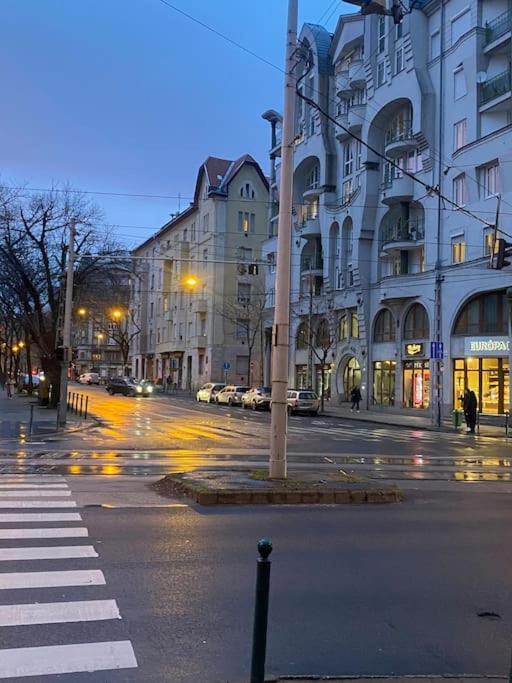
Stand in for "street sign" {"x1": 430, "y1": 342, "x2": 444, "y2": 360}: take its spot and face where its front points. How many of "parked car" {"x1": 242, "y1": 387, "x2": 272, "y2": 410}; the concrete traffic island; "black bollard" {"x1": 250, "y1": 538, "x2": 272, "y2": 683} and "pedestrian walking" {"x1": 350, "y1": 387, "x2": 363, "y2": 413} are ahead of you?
2

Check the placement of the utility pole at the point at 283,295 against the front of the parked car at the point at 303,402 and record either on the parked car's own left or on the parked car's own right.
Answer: on the parked car's own left

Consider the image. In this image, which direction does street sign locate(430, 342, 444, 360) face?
toward the camera

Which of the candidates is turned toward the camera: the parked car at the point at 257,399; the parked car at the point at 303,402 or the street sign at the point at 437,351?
the street sign

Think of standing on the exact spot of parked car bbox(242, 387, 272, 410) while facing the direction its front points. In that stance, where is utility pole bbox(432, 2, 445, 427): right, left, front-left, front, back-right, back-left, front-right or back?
back

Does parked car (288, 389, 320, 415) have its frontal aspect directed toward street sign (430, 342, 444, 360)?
no

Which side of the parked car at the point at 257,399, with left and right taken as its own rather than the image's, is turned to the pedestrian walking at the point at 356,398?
back

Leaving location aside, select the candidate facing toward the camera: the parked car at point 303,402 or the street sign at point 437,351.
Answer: the street sign

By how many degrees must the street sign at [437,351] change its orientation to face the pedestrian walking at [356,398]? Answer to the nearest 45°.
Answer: approximately 135° to its right

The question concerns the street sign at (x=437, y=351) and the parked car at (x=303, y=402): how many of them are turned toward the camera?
1

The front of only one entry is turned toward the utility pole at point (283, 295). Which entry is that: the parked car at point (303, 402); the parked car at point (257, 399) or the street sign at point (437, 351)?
the street sign

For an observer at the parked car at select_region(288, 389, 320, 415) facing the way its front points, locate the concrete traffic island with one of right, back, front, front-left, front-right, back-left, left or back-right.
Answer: back-left
